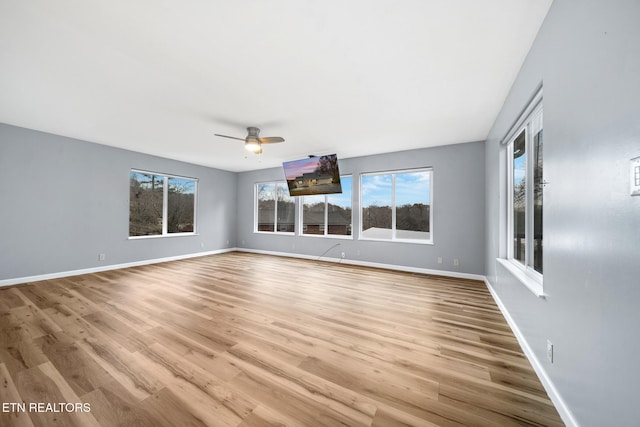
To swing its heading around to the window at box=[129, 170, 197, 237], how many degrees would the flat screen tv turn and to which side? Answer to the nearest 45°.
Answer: approximately 45° to its right

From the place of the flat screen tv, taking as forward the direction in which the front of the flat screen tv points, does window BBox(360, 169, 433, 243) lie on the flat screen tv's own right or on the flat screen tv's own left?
on the flat screen tv's own left

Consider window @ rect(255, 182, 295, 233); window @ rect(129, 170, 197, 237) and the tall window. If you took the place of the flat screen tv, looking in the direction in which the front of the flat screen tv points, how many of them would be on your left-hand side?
1

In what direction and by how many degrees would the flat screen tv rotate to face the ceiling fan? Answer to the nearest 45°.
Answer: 0° — it already faces it

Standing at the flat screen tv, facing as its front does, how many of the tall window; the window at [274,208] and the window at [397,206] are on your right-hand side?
1

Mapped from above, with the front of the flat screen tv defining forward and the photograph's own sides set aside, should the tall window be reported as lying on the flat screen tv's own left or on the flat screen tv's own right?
on the flat screen tv's own left

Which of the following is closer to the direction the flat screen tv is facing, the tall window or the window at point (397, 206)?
the tall window

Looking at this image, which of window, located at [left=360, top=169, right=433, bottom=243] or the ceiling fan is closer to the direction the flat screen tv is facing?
the ceiling fan

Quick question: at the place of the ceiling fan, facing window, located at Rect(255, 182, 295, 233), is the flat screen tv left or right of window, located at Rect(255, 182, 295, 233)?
right

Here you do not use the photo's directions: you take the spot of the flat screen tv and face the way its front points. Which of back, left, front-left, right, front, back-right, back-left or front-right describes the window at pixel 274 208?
right

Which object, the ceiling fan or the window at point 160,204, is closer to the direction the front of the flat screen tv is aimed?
the ceiling fan
